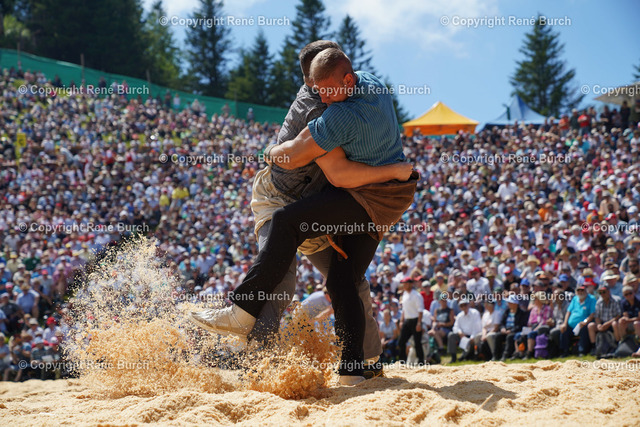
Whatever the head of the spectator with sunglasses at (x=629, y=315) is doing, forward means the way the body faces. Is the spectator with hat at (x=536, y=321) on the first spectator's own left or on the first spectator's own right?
on the first spectator's own right

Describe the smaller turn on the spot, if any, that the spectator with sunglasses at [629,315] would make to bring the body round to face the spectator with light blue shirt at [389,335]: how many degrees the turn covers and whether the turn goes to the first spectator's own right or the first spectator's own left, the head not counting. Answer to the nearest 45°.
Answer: approximately 90° to the first spectator's own right

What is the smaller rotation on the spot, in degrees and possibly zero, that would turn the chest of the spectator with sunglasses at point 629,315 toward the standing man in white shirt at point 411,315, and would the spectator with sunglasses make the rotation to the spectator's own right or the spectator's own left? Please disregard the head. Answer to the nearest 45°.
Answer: approximately 90° to the spectator's own right

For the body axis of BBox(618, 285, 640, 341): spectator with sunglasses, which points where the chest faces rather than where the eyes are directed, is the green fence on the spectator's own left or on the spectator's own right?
on the spectator's own right

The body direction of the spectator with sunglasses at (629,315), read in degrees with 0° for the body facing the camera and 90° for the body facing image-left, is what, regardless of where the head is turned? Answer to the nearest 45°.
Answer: approximately 0°
